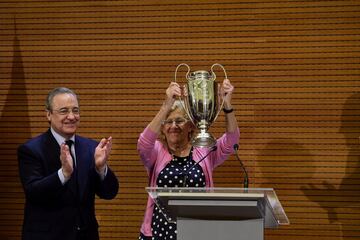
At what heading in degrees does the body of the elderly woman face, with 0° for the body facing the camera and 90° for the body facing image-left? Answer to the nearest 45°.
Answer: approximately 0°

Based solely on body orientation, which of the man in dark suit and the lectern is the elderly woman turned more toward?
the lectern

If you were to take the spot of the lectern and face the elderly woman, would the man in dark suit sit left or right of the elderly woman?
left

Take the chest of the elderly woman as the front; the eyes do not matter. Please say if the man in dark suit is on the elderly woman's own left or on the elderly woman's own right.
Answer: on the elderly woman's own right

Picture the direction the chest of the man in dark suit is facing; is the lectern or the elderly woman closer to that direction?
the lectern
